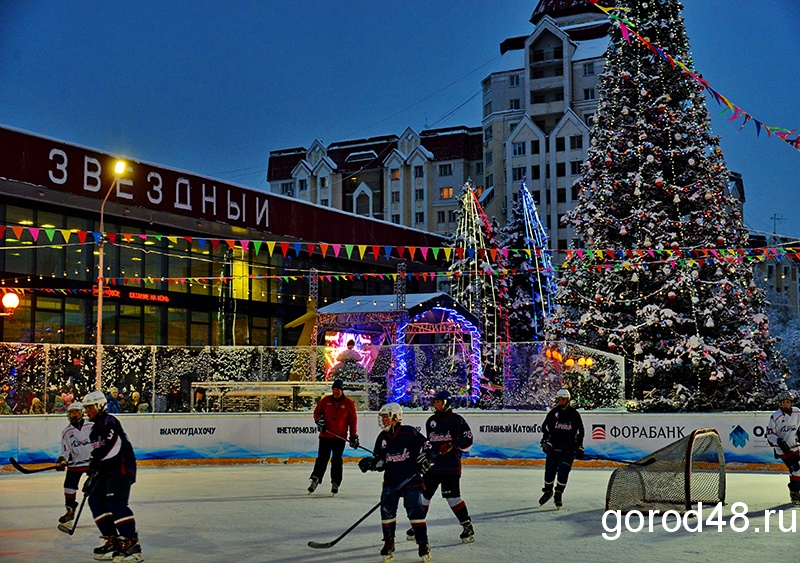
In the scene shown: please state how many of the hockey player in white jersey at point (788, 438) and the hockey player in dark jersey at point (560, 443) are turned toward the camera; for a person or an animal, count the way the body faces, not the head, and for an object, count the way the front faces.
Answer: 2

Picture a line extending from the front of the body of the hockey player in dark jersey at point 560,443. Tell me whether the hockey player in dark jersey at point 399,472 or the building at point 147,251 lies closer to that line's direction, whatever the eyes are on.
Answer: the hockey player in dark jersey

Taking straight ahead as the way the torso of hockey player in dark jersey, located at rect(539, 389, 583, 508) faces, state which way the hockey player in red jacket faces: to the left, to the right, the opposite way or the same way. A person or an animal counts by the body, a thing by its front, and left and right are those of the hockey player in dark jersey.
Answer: the same way

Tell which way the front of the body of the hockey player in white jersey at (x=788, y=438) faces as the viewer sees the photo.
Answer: toward the camera

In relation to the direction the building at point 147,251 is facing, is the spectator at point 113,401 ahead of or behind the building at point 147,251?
ahead

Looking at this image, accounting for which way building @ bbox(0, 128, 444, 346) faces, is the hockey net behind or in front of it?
in front

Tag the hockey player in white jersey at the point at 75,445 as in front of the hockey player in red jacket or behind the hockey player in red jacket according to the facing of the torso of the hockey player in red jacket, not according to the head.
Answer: in front

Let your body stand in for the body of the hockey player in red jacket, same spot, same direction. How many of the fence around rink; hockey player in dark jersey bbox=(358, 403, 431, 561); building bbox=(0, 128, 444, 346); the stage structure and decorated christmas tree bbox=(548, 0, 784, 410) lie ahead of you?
1

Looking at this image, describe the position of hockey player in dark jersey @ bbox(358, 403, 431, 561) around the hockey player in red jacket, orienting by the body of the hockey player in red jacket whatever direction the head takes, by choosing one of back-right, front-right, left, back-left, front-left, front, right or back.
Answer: front
